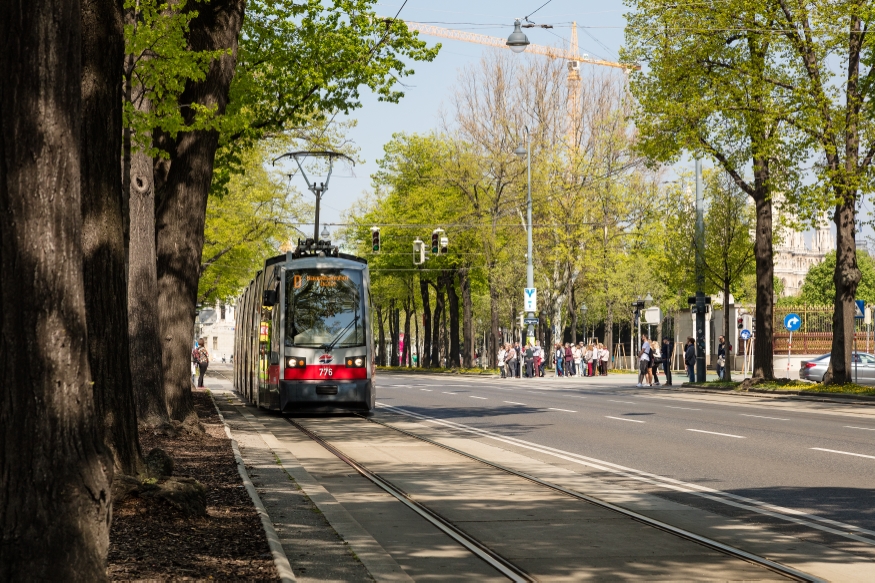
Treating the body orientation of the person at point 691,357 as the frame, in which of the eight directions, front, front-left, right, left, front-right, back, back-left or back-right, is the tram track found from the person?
left

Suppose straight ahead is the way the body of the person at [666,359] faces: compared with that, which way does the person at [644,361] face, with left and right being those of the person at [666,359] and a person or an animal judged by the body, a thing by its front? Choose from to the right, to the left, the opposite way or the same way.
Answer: the same way

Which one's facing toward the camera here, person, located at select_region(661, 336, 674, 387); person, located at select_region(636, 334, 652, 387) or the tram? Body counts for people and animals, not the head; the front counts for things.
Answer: the tram

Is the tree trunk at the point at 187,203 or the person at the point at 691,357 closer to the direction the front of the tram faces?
the tree trunk

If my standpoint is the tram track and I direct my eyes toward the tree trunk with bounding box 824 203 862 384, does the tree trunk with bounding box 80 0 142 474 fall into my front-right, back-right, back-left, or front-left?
back-left

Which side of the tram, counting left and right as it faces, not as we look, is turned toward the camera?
front
